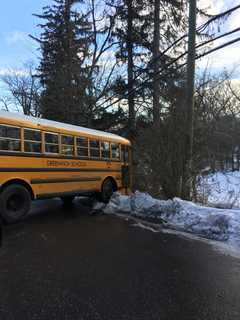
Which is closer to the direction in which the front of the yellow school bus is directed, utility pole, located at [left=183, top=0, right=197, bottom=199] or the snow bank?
the utility pole

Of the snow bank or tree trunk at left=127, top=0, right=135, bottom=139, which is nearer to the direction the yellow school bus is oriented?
the tree trunk

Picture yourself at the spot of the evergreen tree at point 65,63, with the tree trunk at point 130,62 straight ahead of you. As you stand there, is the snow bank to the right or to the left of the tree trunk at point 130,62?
right

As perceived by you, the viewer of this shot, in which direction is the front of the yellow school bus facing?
facing away from the viewer and to the right of the viewer

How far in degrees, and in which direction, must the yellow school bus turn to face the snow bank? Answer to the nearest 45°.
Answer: approximately 90° to its right

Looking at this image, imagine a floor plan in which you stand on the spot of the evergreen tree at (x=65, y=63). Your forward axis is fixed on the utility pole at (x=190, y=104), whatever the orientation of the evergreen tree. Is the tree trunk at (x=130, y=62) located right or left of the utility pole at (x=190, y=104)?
left
